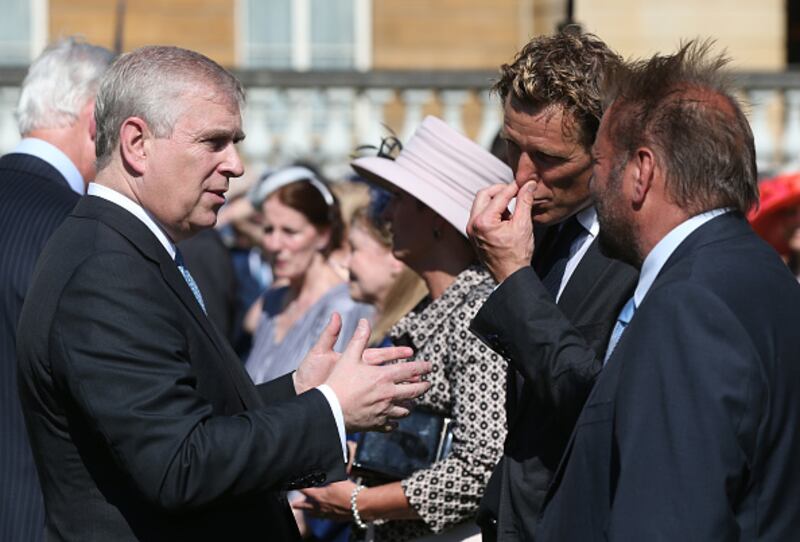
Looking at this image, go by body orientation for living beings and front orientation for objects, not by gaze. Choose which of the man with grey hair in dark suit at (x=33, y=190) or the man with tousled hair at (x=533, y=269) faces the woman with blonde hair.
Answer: the man with grey hair in dark suit

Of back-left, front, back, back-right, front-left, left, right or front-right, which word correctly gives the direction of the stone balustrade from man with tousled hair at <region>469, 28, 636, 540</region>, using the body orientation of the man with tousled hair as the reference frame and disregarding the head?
back-right

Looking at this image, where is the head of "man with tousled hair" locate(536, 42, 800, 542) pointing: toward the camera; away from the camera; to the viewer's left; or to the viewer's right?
to the viewer's left

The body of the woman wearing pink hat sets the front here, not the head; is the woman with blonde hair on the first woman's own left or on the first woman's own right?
on the first woman's own right

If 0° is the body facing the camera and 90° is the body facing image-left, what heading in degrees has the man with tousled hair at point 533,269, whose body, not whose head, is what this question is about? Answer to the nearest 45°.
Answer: approximately 45°

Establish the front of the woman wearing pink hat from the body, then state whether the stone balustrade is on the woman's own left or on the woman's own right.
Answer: on the woman's own right

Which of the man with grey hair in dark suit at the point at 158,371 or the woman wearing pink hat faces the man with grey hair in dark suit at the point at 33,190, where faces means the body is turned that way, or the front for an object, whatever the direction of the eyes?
the woman wearing pink hat

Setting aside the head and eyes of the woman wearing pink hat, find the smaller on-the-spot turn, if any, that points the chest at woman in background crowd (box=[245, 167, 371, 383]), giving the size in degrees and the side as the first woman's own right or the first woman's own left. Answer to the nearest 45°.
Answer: approximately 90° to the first woman's own right

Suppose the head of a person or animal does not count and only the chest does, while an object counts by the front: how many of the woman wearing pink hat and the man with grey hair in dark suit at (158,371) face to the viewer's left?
1

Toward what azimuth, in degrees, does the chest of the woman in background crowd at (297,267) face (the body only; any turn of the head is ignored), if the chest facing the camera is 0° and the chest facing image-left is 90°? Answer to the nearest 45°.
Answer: approximately 45°

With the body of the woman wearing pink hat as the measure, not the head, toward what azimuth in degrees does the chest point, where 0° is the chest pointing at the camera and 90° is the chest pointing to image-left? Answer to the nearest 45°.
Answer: approximately 90°

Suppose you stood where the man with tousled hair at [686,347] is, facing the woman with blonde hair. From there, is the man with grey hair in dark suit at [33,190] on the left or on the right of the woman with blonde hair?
left

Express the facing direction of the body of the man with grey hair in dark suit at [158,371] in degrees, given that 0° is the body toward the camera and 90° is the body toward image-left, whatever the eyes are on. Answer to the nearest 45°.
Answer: approximately 270°
